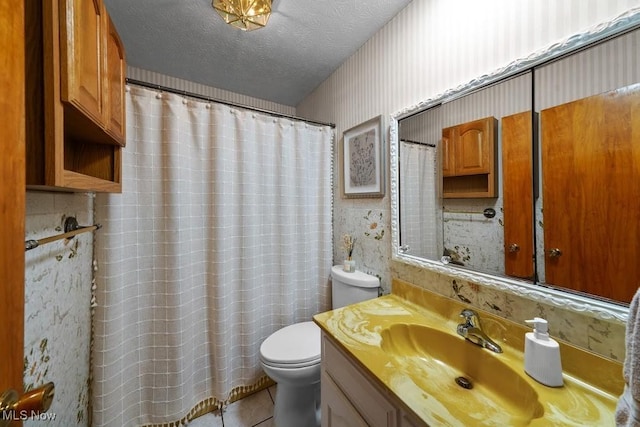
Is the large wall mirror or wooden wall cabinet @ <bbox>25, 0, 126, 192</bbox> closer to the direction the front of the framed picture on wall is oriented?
the wooden wall cabinet

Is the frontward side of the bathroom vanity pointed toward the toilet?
no

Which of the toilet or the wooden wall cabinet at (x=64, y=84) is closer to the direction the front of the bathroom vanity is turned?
the wooden wall cabinet

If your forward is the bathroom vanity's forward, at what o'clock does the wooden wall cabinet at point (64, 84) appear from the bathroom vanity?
The wooden wall cabinet is roughly at 12 o'clock from the bathroom vanity.

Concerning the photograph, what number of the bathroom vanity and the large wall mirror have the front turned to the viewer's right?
0

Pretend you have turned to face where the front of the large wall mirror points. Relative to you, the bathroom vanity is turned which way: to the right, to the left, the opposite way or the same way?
the same way

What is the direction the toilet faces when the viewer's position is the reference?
facing the viewer and to the left of the viewer

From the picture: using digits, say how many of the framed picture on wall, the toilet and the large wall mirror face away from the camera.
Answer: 0

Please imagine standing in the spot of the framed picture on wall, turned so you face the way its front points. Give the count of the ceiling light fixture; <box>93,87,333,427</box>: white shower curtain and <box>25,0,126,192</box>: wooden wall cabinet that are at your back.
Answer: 0
